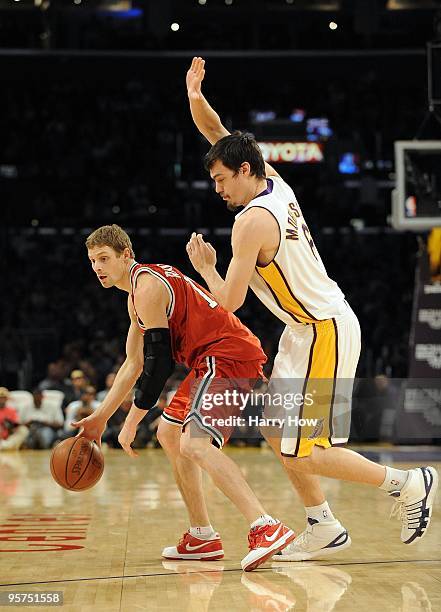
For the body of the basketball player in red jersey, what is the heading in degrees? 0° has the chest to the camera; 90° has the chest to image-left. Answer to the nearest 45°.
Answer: approximately 90°

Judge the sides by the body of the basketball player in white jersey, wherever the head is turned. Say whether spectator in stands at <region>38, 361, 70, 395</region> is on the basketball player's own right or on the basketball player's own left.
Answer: on the basketball player's own right

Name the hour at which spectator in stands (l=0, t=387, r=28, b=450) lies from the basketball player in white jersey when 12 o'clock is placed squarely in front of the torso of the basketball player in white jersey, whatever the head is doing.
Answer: The spectator in stands is roughly at 2 o'clock from the basketball player in white jersey.

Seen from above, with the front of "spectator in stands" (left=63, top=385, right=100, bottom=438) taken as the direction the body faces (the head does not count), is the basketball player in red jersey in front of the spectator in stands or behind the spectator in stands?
in front

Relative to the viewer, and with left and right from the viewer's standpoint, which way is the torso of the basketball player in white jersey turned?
facing to the left of the viewer

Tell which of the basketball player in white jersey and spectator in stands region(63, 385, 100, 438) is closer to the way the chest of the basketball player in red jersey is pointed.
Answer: the spectator in stands

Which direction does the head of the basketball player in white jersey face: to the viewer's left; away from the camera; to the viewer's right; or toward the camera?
to the viewer's left

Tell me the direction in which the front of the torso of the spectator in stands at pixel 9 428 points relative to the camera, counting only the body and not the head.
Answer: toward the camera

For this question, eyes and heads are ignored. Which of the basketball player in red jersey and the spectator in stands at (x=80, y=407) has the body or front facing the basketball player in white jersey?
the spectator in stands

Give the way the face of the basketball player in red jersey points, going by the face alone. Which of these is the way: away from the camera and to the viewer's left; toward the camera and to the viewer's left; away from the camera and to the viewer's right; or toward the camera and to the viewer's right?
toward the camera and to the viewer's left

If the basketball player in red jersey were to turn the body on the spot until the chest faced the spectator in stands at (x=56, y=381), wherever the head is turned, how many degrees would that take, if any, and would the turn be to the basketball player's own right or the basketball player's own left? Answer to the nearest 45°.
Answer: approximately 90° to the basketball player's own right

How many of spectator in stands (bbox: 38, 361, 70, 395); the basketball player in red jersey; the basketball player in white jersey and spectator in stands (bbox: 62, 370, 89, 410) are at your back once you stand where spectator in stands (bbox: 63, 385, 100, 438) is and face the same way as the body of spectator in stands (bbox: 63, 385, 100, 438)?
2

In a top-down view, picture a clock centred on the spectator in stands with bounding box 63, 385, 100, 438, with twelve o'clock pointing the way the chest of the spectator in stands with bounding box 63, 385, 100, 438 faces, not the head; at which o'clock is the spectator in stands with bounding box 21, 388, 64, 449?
the spectator in stands with bounding box 21, 388, 64, 449 is roughly at 4 o'clock from the spectator in stands with bounding box 63, 385, 100, 438.
